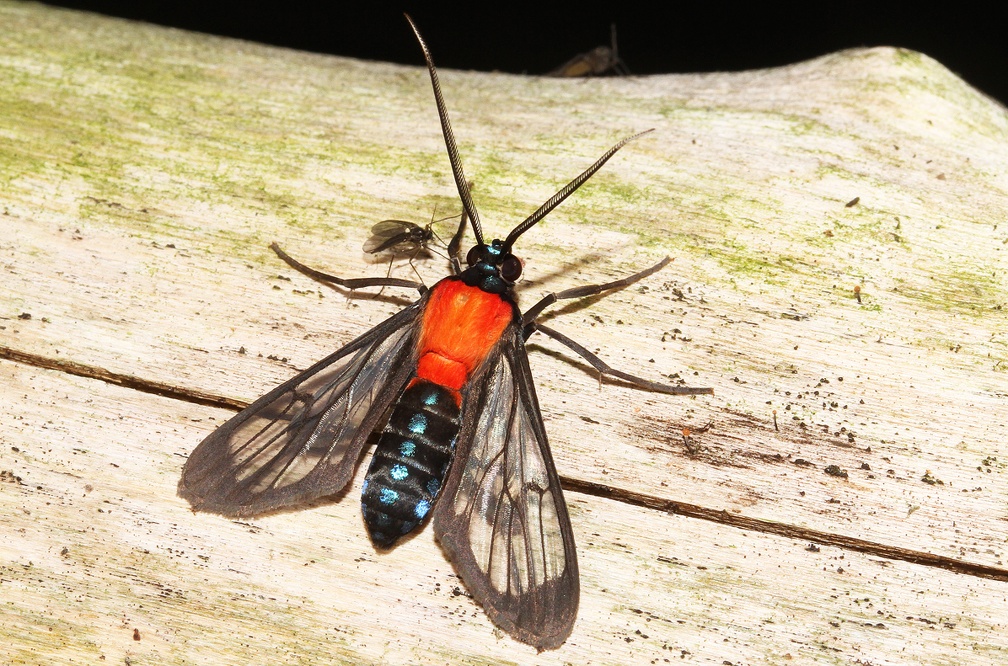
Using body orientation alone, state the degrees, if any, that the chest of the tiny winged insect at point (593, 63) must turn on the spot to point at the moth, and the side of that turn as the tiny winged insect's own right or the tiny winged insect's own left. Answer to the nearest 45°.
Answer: approximately 90° to the tiny winged insect's own right

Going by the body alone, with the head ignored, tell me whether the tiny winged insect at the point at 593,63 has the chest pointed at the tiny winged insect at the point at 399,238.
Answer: no

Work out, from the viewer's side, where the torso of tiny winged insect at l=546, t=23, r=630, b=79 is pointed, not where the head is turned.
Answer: to the viewer's right

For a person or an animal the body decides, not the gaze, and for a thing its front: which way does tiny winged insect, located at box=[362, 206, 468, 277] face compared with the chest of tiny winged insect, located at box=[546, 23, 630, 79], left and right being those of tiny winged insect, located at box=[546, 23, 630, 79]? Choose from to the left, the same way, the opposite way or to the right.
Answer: the same way

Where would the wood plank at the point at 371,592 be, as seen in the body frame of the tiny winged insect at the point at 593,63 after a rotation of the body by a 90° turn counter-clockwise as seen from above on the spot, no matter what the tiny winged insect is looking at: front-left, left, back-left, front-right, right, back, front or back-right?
back

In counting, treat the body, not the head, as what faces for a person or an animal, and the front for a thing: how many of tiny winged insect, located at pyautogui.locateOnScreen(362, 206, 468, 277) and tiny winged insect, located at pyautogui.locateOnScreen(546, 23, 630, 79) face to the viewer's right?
2

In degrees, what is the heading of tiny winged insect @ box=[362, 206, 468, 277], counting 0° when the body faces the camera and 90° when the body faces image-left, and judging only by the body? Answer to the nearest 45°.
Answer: approximately 270°
